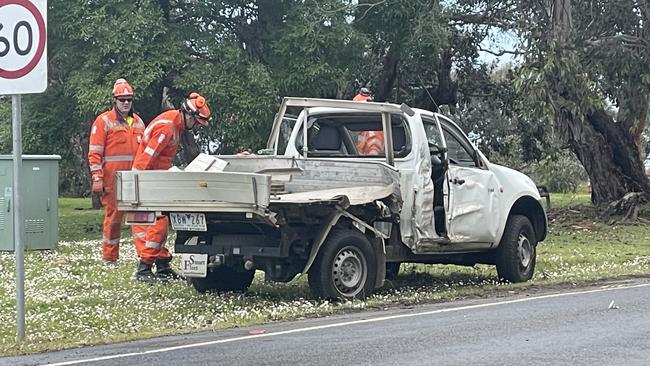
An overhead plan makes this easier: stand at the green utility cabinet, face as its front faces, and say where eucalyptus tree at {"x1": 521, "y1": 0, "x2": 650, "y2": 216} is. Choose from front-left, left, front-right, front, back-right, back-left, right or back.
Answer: left

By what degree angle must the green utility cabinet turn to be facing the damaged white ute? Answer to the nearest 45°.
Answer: approximately 45° to its left

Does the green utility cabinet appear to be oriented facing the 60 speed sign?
yes

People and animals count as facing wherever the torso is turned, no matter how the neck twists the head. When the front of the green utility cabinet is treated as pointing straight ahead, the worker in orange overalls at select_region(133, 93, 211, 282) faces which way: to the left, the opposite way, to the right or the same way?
to the left

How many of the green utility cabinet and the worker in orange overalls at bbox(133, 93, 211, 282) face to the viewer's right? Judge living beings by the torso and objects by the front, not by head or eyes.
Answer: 1

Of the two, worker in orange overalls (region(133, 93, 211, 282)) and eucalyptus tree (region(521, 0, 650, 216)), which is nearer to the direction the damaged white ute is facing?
the eucalyptus tree

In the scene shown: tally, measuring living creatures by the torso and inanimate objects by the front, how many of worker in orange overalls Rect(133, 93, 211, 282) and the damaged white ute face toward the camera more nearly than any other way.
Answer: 0

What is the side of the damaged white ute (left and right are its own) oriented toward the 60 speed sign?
back

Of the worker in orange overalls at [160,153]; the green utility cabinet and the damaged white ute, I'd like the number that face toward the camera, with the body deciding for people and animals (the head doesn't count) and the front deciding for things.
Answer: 1

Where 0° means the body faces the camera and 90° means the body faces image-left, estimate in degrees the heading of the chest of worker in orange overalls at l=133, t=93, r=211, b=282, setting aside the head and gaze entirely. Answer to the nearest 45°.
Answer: approximately 270°

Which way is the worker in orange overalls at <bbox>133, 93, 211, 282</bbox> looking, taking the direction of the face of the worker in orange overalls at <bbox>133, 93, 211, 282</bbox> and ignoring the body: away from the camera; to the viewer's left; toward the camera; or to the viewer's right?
to the viewer's right

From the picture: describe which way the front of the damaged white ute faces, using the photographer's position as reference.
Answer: facing away from the viewer and to the right of the viewer

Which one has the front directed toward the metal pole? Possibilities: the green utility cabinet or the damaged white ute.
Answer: the green utility cabinet

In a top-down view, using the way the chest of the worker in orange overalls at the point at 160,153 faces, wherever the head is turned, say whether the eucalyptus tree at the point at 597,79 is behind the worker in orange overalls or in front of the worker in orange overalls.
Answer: in front
